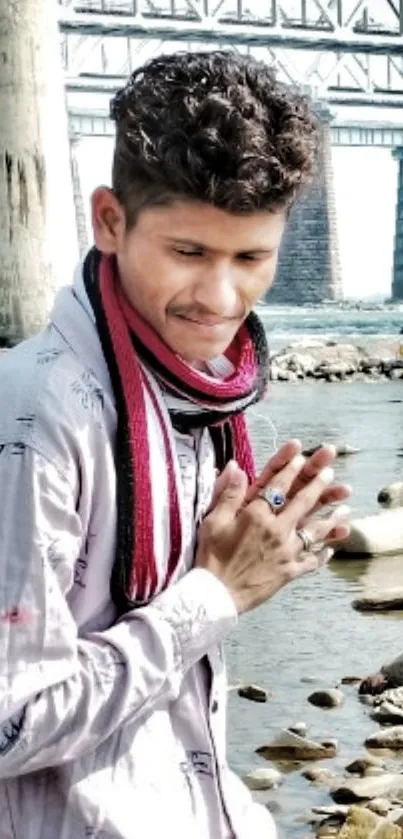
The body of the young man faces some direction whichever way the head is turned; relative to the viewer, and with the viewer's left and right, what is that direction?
facing the viewer and to the right of the viewer

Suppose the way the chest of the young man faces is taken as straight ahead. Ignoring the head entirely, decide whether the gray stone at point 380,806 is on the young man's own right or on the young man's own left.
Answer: on the young man's own left

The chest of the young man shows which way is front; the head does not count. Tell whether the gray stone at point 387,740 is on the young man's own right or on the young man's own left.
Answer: on the young man's own left

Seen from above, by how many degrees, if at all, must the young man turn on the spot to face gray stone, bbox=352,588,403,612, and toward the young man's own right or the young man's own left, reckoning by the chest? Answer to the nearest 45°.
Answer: approximately 135° to the young man's own left

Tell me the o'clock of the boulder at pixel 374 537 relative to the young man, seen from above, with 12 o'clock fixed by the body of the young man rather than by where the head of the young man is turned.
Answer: The boulder is roughly at 8 o'clock from the young man.

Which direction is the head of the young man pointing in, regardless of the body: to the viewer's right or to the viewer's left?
to the viewer's right

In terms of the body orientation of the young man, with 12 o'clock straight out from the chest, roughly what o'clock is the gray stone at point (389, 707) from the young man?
The gray stone is roughly at 8 o'clock from the young man.

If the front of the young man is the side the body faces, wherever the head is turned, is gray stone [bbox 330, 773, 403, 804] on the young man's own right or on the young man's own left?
on the young man's own left

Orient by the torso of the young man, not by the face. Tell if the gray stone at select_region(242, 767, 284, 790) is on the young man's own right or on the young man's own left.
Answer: on the young man's own left

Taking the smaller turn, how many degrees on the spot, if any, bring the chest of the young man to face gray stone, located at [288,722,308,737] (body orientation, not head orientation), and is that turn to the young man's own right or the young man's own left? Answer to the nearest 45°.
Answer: approximately 135° to the young man's own left
